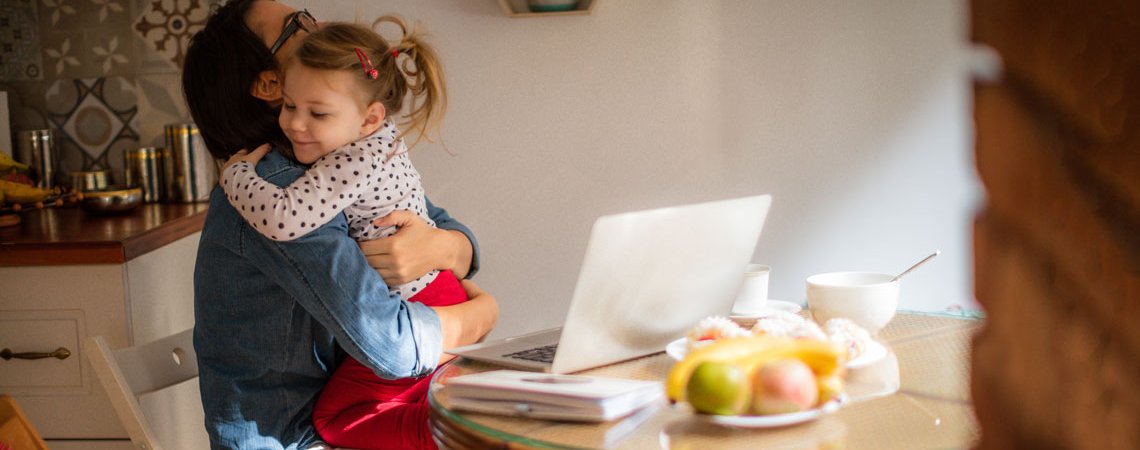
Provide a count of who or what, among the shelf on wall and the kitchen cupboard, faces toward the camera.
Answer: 2

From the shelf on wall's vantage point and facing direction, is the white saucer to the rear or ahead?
ahead

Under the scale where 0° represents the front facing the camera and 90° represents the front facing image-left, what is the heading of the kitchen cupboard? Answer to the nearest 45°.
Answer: approximately 0°

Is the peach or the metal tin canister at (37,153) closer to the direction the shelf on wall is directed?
the peach

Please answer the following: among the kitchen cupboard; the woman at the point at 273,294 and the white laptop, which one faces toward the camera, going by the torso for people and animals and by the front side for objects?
the kitchen cupboard

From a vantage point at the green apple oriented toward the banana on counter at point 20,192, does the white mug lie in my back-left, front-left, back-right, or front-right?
front-right

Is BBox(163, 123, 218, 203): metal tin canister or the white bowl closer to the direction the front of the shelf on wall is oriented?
the white bowl

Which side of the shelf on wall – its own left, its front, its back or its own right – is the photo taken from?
front

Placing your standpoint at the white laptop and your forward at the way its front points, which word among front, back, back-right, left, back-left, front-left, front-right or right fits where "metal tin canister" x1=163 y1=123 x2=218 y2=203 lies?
front

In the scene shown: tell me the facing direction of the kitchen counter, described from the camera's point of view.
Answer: facing the viewer

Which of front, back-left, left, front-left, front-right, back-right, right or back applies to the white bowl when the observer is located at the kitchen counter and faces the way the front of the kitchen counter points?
front-left

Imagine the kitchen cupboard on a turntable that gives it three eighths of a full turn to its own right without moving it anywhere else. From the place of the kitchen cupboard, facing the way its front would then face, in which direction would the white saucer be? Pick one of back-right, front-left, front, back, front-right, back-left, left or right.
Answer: back

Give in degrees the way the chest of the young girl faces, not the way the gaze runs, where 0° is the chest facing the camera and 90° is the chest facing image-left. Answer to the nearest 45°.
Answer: approximately 45°

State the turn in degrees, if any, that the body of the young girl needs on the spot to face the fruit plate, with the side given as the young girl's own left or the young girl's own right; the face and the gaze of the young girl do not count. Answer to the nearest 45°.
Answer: approximately 90° to the young girl's own left

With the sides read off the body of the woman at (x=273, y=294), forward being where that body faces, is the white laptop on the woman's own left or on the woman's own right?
on the woman's own right

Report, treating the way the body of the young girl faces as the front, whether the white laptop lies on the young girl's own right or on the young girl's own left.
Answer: on the young girl's own left

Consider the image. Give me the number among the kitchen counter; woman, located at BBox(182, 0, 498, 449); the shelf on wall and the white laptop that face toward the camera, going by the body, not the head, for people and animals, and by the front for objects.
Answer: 2

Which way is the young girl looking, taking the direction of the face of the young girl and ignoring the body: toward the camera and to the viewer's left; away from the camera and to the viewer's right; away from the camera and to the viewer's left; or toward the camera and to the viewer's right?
toward the camera and to the viewer's left

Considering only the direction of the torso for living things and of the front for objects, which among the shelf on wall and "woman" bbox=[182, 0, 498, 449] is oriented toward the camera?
the shelf on wall
